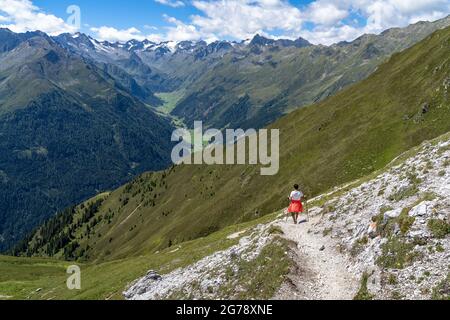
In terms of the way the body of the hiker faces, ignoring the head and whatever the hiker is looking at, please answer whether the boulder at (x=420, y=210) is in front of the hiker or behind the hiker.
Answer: behind

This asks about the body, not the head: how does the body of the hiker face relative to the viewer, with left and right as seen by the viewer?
facing away from the viewer

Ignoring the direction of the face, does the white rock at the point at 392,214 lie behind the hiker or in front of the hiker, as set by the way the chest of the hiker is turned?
behind
